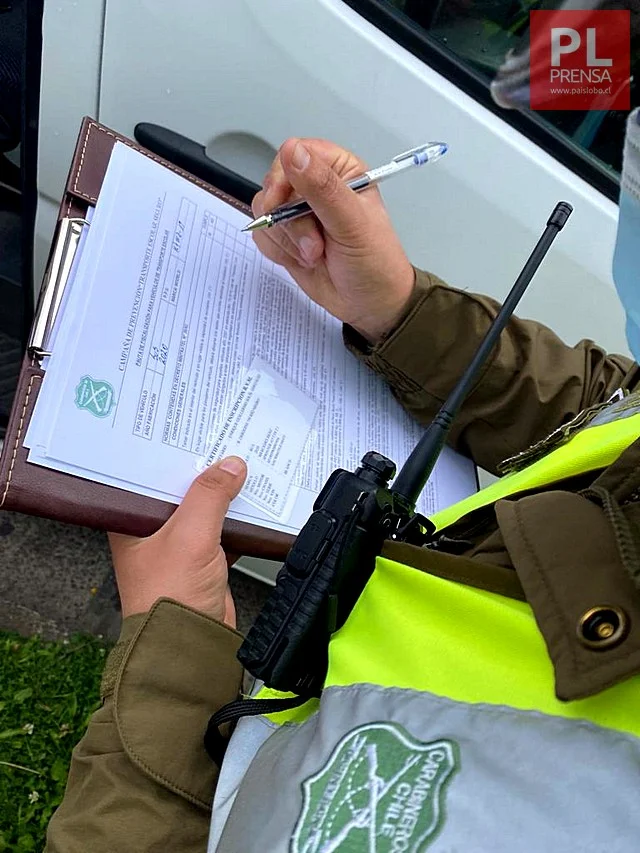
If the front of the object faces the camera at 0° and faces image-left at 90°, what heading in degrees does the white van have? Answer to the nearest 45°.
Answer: approximately 270°
